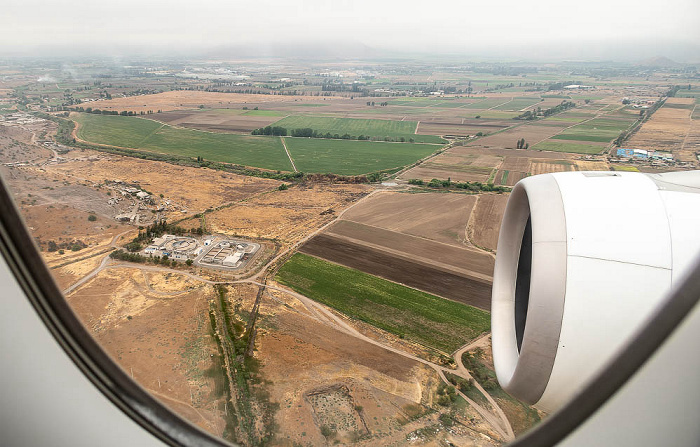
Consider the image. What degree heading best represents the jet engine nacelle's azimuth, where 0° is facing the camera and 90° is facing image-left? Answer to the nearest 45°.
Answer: approximately 90°
